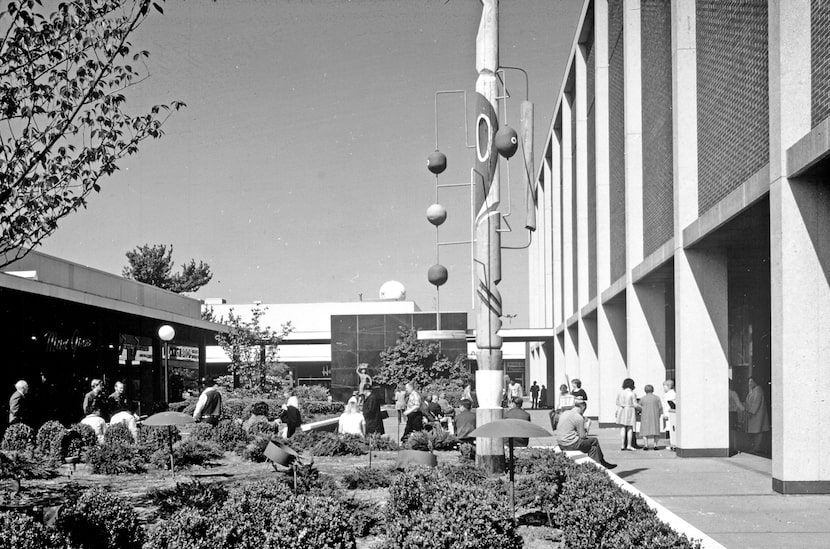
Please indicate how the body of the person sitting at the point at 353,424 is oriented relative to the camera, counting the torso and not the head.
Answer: away from the camera

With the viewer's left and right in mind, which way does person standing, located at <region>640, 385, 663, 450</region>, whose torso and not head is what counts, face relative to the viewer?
facing away from the viewer

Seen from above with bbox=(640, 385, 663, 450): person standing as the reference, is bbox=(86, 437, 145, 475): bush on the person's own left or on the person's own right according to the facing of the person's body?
on the person's own left

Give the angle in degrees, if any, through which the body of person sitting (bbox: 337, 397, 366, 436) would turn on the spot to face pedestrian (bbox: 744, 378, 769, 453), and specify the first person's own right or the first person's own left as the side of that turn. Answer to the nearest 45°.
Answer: approximately 90° to the first person's own right

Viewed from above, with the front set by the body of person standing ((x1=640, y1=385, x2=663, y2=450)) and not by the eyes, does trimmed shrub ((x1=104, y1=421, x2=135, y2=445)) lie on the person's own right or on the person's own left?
on the person's own left

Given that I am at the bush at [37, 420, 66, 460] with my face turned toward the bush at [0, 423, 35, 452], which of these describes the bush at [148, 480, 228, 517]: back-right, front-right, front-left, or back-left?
back-left

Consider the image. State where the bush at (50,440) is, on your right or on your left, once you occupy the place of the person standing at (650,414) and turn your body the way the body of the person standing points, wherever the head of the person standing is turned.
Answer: on your left

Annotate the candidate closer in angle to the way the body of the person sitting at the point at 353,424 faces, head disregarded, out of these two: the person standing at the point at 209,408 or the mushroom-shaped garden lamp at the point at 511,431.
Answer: the person standing

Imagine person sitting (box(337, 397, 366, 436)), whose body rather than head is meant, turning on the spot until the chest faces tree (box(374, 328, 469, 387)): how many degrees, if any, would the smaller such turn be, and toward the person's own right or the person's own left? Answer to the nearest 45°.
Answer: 0° — they already face it
